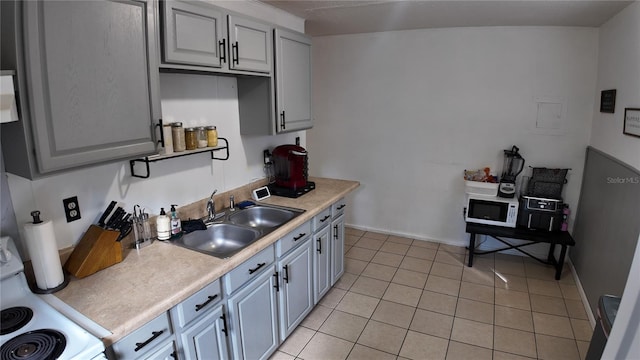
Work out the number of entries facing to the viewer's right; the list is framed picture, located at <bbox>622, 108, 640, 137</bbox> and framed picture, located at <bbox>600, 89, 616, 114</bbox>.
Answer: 0

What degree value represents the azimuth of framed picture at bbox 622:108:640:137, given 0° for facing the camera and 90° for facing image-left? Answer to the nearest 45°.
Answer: approximately 45°

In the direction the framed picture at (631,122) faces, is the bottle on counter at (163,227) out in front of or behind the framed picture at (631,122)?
in front

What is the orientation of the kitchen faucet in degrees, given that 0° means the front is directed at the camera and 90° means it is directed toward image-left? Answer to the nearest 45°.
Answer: approximately 315°

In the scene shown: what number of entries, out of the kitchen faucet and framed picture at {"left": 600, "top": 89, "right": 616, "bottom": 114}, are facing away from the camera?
0

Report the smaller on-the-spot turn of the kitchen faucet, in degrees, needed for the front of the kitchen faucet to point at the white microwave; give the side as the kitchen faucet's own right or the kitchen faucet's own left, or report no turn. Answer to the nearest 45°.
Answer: approximately 45° to the kitchen faucet's own left

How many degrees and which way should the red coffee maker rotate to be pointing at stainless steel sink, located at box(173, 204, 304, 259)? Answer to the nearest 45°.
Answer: approximately 90° to its right

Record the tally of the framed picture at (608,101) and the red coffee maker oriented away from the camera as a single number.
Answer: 0

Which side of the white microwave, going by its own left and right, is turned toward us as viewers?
front

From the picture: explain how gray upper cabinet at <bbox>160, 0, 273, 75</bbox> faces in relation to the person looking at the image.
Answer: facing the viewer and to the right of the viewer

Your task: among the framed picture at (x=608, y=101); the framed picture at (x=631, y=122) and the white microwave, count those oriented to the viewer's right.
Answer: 0

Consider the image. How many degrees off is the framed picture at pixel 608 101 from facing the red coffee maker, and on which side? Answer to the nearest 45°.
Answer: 0° — it already faces it

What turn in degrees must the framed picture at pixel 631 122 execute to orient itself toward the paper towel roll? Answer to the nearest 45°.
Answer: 0° — it already faces it

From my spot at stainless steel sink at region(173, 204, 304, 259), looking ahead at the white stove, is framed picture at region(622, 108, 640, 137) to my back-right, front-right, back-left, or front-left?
back-left

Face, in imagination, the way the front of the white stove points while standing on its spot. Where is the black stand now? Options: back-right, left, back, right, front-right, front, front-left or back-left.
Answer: front-left
